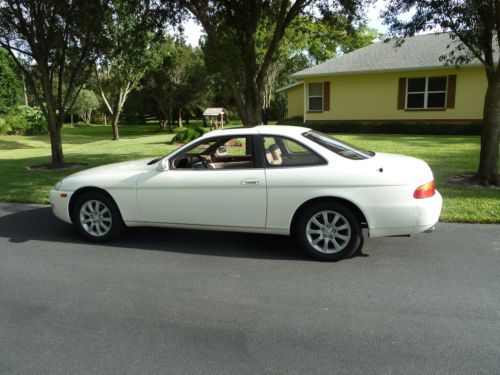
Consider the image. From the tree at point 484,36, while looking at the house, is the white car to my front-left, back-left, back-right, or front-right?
back-left

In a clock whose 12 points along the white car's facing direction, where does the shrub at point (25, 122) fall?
The shrub is roughly at 2 o'clock from the white car.

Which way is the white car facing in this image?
to the viewer's left

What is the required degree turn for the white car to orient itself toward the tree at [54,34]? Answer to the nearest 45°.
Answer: approximately 45° to its right

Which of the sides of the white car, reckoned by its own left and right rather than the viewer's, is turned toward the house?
right

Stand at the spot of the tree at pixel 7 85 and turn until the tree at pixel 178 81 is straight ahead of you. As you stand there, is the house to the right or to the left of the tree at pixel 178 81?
right

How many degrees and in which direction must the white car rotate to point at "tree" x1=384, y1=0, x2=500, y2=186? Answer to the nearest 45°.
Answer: approximately 135° to its right

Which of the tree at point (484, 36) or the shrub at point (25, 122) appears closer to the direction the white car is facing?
the shrub

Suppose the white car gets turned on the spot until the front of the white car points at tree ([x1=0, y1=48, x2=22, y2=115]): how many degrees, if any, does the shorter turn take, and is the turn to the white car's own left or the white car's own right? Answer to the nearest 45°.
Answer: approximately 45° to the white car's own right
